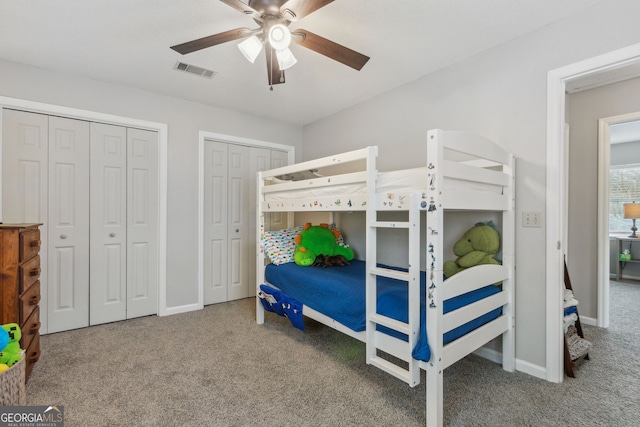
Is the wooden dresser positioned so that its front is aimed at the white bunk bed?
yes

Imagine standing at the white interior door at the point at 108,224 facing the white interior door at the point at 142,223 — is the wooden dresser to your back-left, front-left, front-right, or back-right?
back-right

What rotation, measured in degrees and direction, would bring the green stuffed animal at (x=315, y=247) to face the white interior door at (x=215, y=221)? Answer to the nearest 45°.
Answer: approximately 90° to its right

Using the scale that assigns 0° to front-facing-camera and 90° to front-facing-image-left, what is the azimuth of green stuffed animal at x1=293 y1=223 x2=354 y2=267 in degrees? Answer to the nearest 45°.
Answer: approximately 45°

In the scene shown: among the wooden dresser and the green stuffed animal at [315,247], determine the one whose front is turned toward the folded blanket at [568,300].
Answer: the wooden dresser

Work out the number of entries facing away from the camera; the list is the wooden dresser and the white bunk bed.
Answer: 0

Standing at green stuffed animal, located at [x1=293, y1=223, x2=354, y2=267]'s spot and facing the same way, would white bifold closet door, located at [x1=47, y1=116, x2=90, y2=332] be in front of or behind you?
in front

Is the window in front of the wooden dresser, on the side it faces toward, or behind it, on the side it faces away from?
in front

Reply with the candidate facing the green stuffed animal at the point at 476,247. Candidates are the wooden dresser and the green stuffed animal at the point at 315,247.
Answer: the wooden dresser

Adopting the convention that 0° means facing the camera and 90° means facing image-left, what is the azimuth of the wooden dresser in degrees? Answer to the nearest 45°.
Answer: approximately 315°
